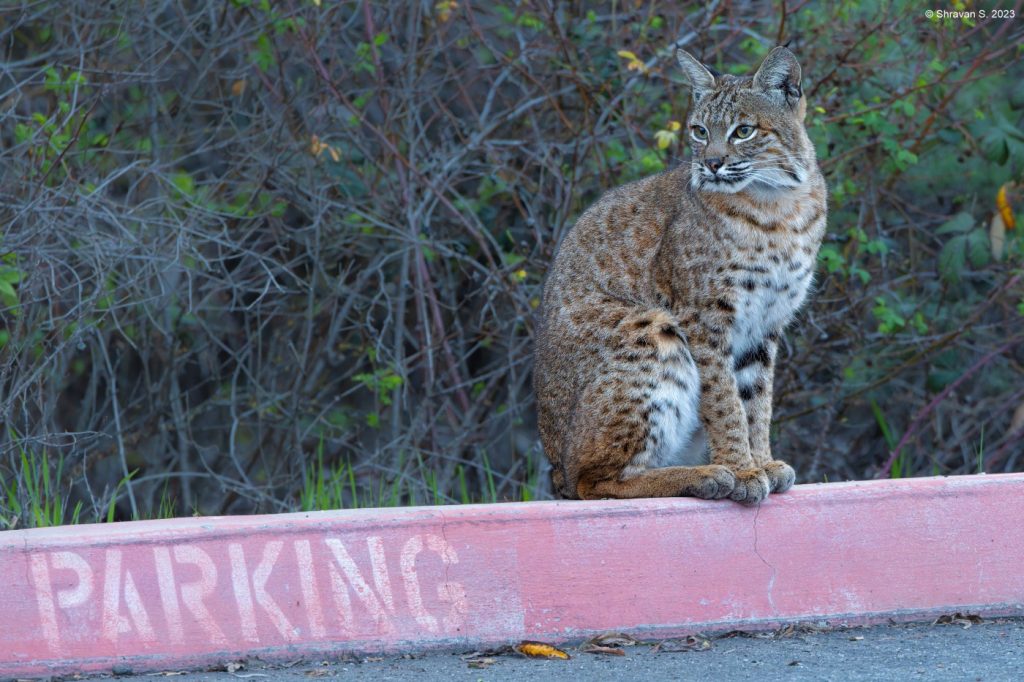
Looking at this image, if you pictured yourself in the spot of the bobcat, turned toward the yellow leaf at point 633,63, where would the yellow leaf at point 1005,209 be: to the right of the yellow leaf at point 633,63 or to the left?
right

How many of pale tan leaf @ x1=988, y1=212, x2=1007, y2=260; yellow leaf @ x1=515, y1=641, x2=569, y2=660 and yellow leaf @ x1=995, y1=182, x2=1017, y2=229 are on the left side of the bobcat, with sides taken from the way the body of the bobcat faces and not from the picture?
2

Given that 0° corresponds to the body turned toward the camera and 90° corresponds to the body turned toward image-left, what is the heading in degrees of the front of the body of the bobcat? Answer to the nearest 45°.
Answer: approximately 315°

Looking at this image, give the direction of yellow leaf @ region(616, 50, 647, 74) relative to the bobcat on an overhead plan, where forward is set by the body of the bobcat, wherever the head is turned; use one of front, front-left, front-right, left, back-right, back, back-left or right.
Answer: back-left

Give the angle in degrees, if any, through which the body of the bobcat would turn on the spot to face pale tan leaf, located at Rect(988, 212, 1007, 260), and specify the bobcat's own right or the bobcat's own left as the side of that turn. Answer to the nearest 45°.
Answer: approximately 90° to the bobcat's own left

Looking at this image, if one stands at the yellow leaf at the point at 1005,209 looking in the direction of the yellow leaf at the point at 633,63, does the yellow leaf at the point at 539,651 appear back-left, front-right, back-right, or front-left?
front-left

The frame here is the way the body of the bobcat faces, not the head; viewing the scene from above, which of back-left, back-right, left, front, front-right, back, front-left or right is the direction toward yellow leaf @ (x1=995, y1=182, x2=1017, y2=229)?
left
